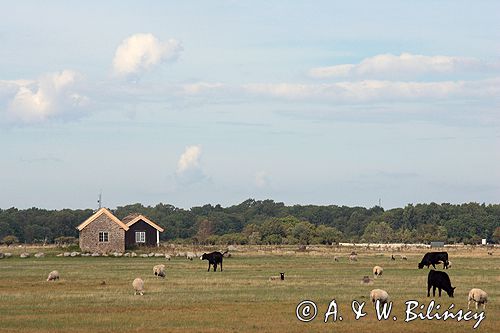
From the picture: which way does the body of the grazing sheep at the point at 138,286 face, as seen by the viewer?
away from the camera

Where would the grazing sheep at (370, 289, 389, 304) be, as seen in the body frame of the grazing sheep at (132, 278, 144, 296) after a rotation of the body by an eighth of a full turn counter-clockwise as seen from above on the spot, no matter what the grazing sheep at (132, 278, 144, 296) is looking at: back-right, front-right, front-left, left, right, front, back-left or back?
back
